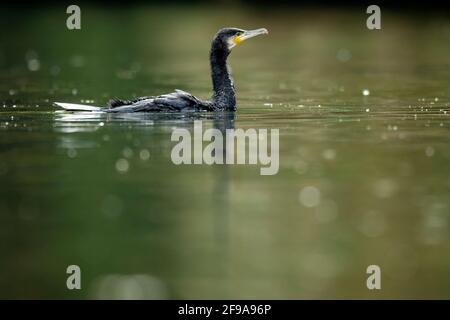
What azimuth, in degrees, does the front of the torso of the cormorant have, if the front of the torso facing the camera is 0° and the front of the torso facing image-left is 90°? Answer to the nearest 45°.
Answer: approximately 270°
